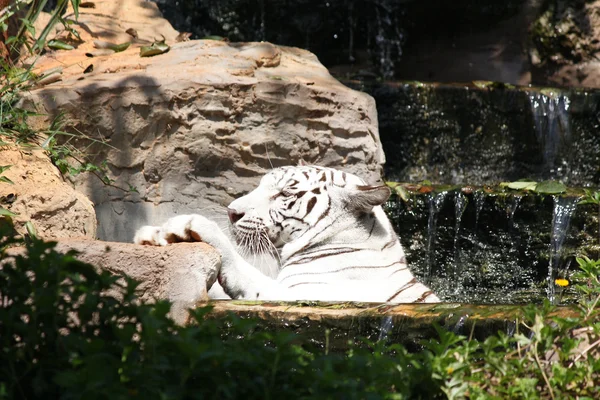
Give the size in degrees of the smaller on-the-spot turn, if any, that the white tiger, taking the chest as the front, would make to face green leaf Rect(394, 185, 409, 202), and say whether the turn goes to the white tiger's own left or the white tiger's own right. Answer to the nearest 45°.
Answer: approximately 135° to the white tiger's own right

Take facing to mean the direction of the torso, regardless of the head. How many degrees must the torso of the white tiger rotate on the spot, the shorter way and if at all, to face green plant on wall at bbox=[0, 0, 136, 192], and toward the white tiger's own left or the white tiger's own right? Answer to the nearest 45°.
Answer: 0° — it already faces it

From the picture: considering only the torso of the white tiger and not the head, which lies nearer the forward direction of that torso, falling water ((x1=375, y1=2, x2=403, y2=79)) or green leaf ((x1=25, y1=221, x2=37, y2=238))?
the green leaf

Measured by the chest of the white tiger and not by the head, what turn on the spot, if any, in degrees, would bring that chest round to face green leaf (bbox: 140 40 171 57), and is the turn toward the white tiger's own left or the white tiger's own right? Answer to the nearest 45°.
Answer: approximately 45° to the white tiger's own right

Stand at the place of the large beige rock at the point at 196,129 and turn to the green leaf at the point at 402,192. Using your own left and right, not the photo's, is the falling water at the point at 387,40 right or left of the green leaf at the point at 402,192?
left

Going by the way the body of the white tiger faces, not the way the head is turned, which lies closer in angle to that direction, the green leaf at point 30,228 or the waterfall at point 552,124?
the green leaf

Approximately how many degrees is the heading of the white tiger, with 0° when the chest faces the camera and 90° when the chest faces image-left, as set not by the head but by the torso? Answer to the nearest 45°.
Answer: approximately 90°

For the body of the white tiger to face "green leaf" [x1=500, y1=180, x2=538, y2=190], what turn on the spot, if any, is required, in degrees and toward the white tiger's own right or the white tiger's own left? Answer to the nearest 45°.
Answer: approximately 135° to the white tiger's own right

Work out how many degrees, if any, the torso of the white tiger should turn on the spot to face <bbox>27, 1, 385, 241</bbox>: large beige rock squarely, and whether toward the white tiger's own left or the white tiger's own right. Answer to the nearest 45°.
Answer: approximately 45° to the white tiger's own right

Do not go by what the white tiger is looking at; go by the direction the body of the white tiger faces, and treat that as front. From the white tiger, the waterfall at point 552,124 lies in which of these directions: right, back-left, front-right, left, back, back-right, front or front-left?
back-right

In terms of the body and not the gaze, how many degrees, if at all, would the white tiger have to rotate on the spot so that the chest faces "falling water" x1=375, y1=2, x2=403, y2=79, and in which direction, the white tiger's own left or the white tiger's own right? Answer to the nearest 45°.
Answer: approximately 90° to the white tiger's own right

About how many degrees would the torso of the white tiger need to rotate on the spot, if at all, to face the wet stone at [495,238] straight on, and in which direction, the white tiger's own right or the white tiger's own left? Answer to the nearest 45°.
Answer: approximately 135° to the white tiger's own right
